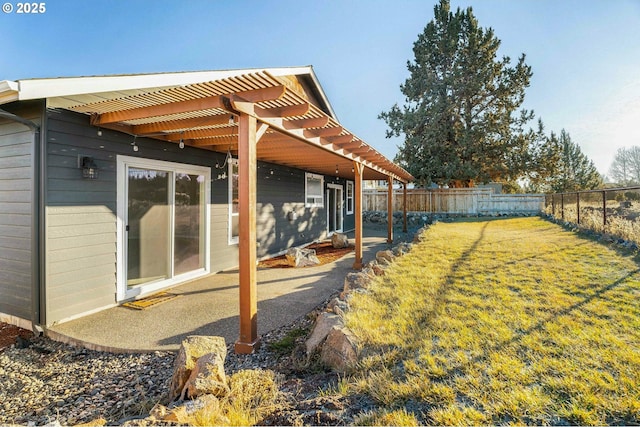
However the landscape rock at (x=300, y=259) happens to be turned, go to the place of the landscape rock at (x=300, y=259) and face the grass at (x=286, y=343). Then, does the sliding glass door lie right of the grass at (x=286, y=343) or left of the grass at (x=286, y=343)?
right

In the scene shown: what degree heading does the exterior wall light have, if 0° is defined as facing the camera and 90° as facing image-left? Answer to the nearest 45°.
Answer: approximately 315°

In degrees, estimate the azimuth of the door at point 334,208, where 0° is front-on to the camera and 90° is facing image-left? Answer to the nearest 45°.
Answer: approximately 315°

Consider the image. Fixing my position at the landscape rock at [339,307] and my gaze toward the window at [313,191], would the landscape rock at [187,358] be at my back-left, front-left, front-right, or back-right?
back-left

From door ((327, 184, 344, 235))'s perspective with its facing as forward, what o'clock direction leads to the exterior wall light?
The exterior wall light is roughly at 2 o'clock from the door.

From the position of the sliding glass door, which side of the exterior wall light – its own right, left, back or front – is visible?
left

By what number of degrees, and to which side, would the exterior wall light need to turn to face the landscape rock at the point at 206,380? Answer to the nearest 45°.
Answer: approximately 45° to its right

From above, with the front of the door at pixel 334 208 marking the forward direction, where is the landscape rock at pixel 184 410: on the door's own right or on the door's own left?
on the door's own right

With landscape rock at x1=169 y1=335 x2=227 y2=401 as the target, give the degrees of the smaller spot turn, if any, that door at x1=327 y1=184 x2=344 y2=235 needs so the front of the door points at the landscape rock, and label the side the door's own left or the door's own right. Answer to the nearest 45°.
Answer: approximately 45° to the door's own right

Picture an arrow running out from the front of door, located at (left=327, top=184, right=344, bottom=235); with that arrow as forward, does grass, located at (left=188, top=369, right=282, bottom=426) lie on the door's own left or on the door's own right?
on the door's own right
